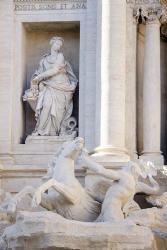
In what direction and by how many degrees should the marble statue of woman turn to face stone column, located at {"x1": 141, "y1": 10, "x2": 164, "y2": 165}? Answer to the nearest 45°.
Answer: approximately 90° to its left

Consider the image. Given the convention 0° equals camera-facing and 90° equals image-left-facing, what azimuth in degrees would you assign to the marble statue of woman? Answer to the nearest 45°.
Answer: approximately 0°

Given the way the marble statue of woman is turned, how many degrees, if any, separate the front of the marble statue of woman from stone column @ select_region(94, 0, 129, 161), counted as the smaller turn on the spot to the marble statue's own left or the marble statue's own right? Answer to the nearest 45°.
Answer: approximately 45° to the marble statue's own left

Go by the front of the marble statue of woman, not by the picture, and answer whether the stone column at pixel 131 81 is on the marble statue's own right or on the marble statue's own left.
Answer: on the marble statue's own left

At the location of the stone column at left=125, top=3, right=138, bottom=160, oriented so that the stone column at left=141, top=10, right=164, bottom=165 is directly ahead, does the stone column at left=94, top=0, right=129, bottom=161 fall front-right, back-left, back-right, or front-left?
back-right
